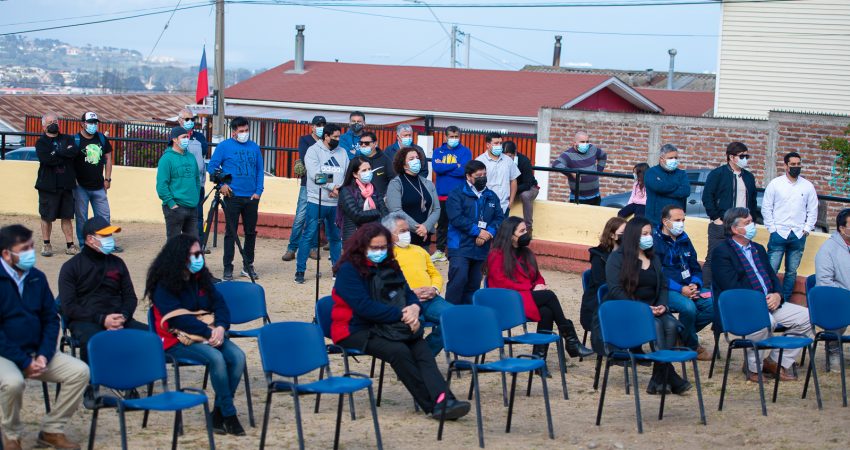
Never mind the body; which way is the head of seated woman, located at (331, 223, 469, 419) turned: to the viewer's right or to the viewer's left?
to the viewer's right

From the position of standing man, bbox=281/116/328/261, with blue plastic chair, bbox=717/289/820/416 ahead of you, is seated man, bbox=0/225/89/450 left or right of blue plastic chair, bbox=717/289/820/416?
right

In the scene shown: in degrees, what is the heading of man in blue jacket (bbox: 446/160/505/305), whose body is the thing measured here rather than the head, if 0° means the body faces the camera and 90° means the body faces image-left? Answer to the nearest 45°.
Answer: approximately 315°
